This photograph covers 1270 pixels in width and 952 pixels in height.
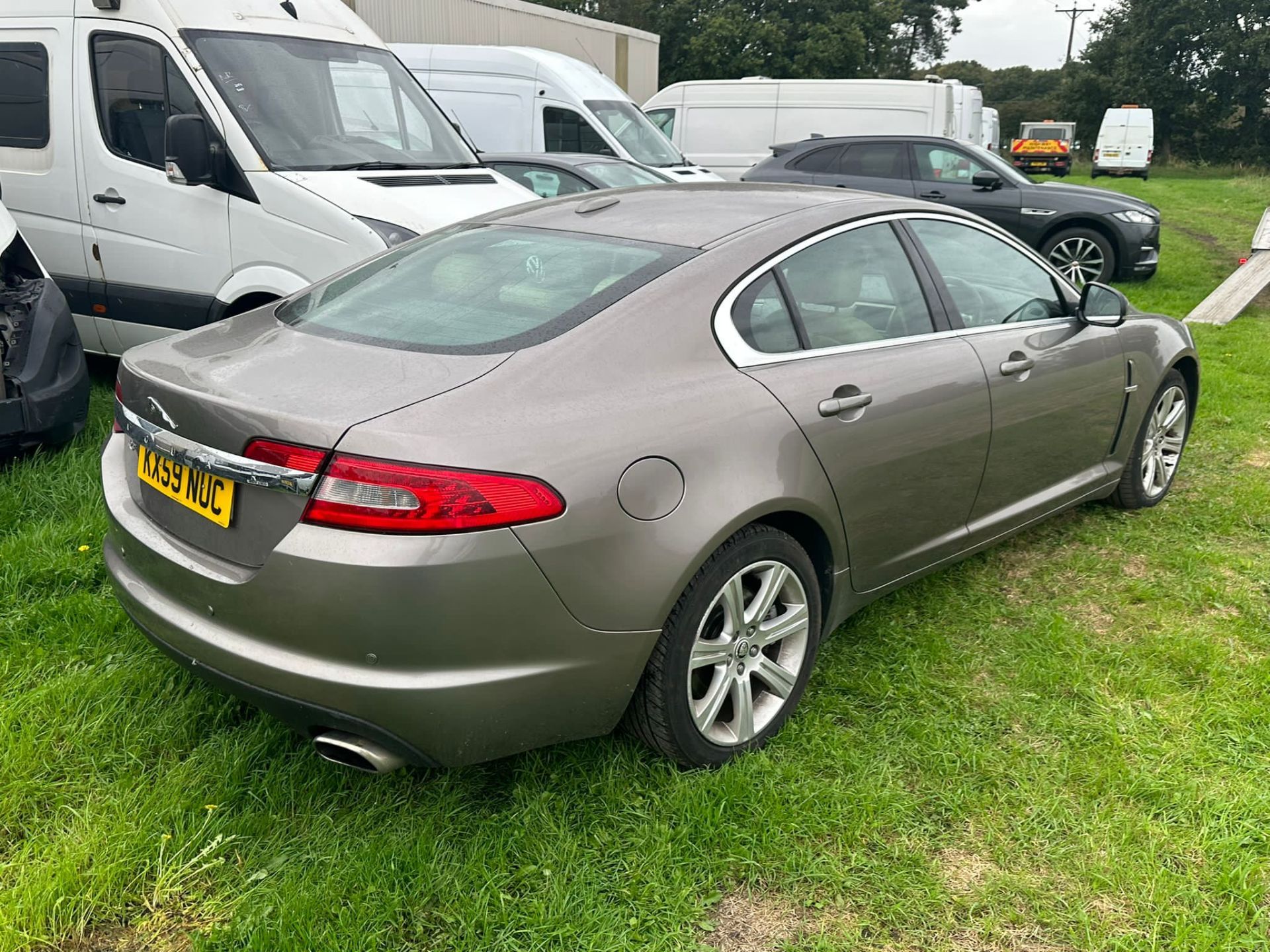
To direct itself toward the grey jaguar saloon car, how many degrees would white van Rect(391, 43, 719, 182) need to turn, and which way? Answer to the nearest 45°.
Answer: approximately 45° to its right

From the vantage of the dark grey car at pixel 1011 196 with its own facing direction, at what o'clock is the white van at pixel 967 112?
The white van is roughly at 9 o'clock from the dark grey car.

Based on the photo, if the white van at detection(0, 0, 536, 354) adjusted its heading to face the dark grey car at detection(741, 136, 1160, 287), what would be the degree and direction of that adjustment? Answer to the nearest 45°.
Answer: approximately 90° to its left

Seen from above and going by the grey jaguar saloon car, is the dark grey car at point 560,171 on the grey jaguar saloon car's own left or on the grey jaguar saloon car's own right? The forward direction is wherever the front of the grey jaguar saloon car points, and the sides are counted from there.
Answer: on the grey jaguar saloon car's own left

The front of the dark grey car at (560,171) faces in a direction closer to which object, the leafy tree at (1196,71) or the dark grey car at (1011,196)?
the dark grey car

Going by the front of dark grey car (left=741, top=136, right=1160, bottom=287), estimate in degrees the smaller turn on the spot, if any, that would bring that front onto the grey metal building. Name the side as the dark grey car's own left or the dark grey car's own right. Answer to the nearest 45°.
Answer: approximately 135° to the dark grey car's own left

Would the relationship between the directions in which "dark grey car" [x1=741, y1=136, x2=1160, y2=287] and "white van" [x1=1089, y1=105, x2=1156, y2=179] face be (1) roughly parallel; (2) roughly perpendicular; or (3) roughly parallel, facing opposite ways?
roughly perpendicular

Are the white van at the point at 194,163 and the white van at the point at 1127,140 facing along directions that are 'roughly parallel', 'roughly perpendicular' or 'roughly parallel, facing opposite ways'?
roughly perpendicular

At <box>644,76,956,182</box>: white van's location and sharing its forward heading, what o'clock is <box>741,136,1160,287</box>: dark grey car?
The dark grey car is roughly at 8 o'clock from the white van.

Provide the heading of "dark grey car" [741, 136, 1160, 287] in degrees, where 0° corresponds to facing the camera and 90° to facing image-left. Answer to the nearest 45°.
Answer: approximately 270°

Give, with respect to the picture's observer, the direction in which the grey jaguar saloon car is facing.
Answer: facing away from the viewer and to the right of the viewer
